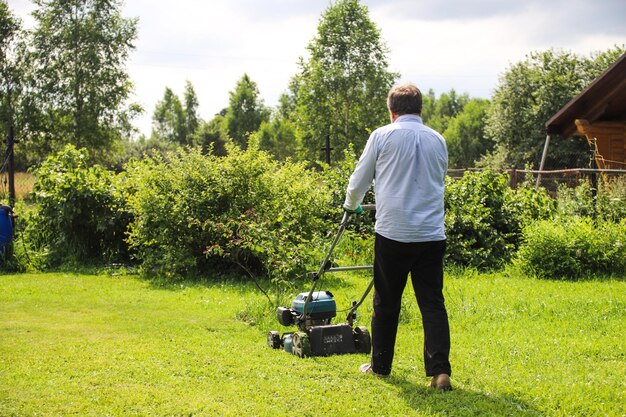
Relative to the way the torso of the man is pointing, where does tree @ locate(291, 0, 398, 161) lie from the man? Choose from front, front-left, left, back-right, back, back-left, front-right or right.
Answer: front-right

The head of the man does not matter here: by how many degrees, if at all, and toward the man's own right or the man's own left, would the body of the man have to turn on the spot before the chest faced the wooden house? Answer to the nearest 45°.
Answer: approximately 45° to the man's own right

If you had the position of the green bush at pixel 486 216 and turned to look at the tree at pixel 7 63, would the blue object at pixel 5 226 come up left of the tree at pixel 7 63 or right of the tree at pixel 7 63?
left

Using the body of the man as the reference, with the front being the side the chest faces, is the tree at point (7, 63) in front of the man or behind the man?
in front

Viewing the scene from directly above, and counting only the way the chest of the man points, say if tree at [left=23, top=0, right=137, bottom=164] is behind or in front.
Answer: in front

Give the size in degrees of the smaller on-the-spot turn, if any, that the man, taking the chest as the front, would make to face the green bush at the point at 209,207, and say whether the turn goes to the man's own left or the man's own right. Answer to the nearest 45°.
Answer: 0° — they already face it

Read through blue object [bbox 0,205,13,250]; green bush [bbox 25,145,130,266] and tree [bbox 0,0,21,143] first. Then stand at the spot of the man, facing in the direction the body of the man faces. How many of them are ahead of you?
3

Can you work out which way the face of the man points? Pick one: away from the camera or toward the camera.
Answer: away from the camera

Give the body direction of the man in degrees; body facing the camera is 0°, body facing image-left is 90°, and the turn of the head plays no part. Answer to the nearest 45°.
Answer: approximately 135°

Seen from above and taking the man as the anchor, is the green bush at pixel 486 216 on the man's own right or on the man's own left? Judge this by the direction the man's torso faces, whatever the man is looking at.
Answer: on the man's own right
